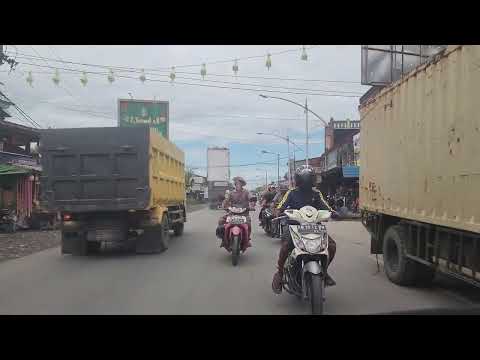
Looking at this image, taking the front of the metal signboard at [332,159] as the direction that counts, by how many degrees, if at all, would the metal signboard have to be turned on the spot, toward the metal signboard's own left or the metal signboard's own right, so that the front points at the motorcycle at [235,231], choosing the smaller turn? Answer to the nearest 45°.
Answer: approximately 45° to the metal signboard's own left

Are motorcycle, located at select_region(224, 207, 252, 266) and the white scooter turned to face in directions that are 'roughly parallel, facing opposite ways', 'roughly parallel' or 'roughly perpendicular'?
roughly parallel
